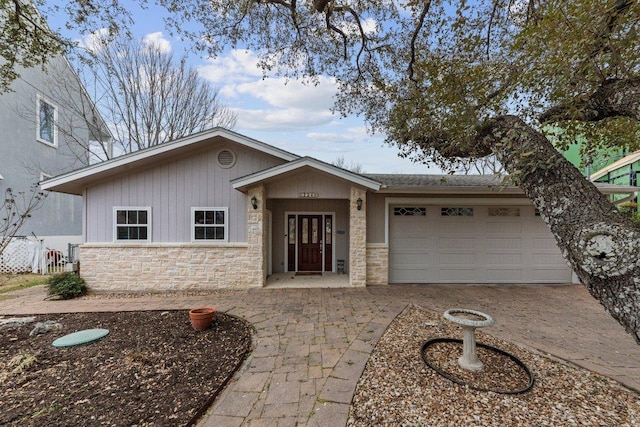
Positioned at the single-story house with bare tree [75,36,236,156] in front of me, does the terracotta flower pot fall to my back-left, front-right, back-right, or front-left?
back-left

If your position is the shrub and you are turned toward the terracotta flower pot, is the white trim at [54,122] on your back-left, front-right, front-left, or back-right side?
back-left

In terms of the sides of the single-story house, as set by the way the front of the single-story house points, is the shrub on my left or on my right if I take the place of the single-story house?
on my right

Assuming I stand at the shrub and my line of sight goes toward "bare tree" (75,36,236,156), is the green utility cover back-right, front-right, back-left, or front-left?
back-right

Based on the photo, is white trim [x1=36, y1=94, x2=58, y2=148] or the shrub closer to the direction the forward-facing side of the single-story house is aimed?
the shrub

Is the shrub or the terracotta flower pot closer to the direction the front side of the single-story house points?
the terracotta flower pot

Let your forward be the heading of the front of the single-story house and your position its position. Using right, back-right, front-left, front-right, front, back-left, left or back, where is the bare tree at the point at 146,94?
back-right

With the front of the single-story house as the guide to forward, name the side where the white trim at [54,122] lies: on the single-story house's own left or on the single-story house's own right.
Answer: on the single-story house's own right

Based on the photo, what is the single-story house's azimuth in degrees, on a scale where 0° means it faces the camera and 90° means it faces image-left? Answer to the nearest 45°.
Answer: approximately 0°

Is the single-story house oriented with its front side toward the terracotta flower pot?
yes
